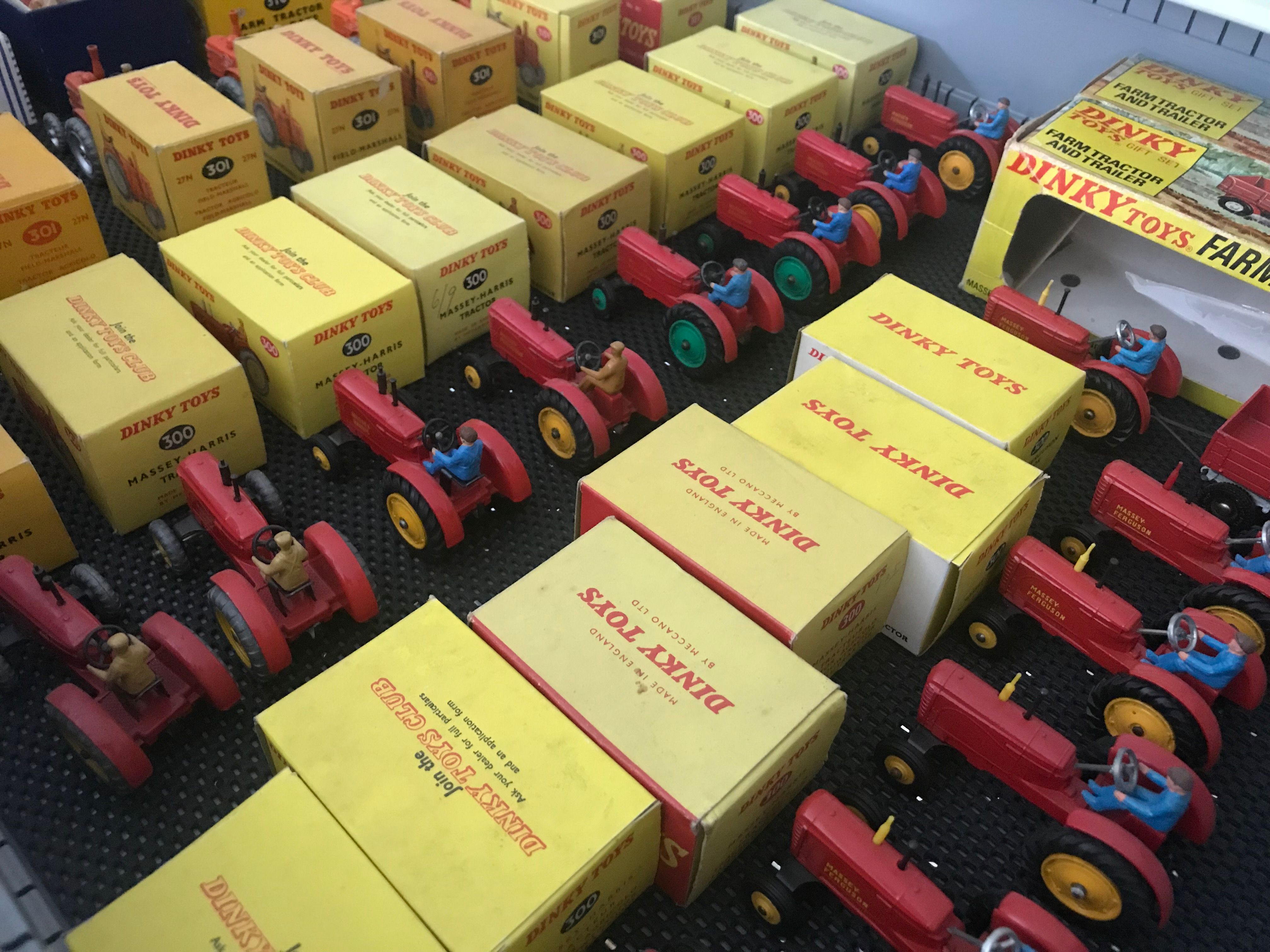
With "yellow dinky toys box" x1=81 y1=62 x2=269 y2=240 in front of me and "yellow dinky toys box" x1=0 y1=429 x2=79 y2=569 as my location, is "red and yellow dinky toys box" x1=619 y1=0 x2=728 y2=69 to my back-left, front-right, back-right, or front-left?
front-right

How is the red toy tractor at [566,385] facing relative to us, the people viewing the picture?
facing away from the viewer and to the left of the viewer

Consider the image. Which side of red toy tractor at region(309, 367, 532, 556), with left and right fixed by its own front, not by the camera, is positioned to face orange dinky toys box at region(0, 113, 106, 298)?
front

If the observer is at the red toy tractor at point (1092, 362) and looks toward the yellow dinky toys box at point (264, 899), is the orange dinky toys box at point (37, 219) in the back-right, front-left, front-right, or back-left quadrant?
front-right

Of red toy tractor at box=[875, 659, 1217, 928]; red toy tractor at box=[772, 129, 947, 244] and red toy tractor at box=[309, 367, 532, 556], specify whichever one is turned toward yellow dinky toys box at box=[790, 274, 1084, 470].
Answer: red toy tractor at box=[875, 659, 1217, 928]

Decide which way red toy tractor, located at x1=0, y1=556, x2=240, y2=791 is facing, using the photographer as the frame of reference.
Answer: facing away from the viewer and to the left of the viewer

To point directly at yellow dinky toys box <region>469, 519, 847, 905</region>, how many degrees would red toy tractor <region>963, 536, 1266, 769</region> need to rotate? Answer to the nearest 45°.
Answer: approximately 90° to its left

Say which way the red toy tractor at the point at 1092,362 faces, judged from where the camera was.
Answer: facing away from the viewer and to the left of the viewer

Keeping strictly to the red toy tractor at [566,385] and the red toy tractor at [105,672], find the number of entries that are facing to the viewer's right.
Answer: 0

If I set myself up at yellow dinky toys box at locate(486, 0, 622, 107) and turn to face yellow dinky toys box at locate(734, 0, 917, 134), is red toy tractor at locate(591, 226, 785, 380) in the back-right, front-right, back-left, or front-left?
front-right

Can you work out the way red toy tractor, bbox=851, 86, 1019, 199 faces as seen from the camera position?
facing away from the viewer and to the left of the viewer

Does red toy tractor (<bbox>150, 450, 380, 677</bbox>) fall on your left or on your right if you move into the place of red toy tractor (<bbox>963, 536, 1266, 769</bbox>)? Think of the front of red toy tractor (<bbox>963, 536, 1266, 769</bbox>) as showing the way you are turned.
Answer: on your left

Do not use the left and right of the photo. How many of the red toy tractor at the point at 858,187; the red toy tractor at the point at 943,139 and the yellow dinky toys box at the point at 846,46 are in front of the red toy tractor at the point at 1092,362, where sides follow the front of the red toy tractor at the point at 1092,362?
3

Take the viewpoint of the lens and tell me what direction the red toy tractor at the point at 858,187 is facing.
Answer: facing away from the viewer and to the left of the viewer

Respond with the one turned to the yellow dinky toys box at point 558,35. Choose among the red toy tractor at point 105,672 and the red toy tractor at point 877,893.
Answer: the red toy tractor at point 877,893
